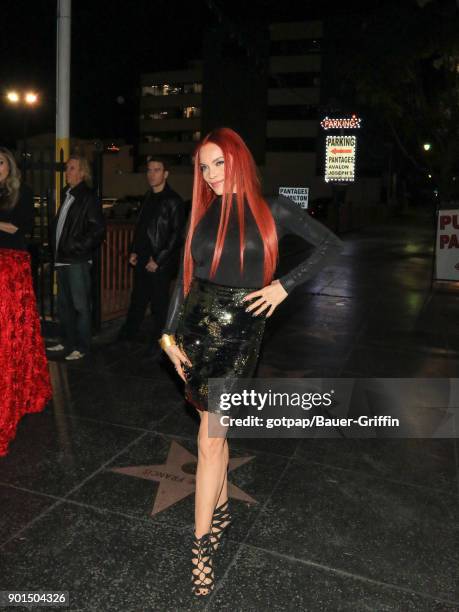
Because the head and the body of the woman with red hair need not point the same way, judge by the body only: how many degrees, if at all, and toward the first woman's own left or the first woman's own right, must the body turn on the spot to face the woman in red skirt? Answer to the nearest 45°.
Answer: approximately 90° to the first woman's own right

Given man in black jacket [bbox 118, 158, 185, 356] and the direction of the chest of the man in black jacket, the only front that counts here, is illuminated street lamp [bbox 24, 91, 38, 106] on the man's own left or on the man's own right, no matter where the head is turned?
on the man's own right
